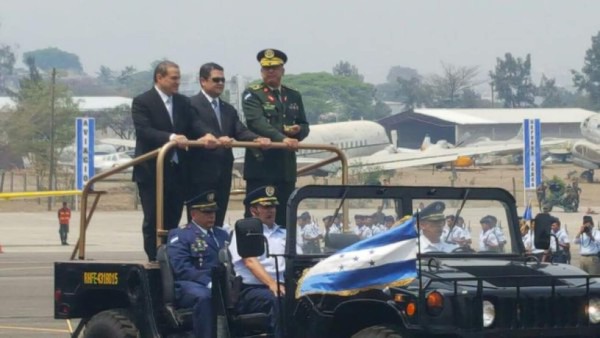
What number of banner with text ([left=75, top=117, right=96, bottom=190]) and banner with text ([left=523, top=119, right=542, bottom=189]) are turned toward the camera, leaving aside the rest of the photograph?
2

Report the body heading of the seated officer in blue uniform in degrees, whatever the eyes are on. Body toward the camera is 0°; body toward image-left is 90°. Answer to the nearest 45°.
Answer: approximately 315°

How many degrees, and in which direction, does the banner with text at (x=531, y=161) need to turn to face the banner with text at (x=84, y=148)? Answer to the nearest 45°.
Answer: approximately 90° to its right

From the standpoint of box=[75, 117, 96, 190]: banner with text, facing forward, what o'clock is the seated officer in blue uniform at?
The seated officer in blue uniform is roughly at 12 o'clock from the banner with text.
